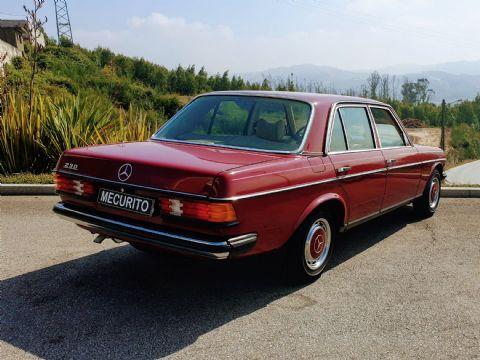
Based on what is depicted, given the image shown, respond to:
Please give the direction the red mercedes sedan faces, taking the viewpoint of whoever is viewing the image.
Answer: facing away from the viewer and to the right of the viewer

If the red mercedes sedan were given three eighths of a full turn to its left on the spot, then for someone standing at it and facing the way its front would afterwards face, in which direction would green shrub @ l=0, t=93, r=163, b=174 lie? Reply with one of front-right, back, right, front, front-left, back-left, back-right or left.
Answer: front-right

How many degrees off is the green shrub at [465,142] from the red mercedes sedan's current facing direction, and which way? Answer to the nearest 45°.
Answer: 0° — it already faces it
